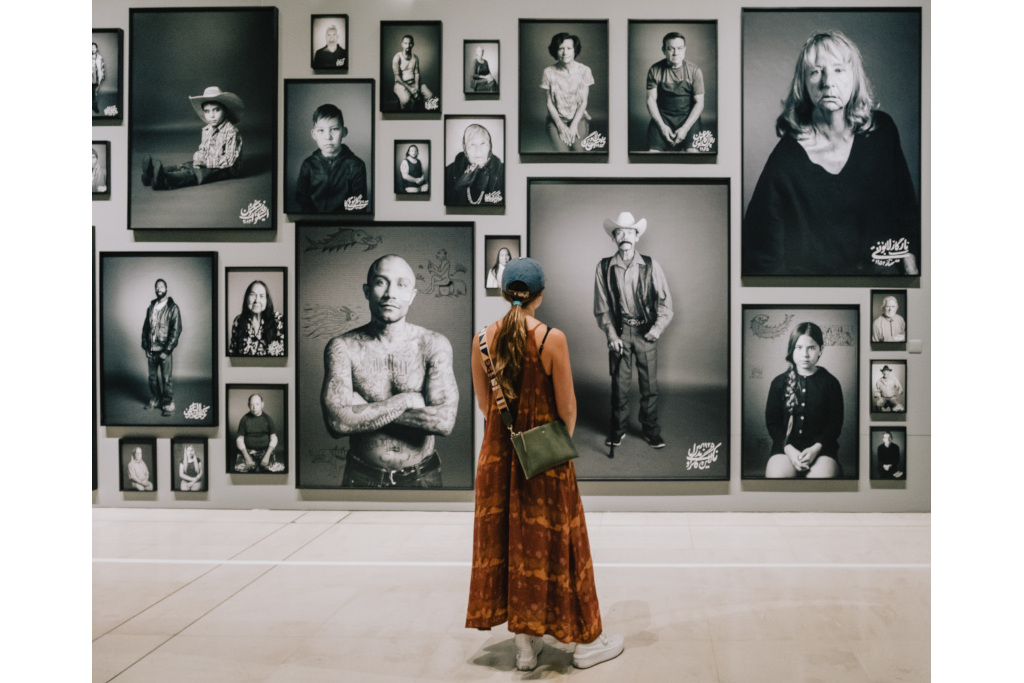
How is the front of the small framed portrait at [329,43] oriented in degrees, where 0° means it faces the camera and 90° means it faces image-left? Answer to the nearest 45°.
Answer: approximately 0°

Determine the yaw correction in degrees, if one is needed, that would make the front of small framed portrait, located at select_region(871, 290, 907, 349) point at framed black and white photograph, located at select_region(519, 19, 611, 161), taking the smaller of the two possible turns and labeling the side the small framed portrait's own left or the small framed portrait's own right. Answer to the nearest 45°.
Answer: approximately 45° to the small framed portrait's own right
